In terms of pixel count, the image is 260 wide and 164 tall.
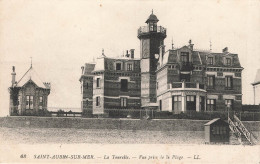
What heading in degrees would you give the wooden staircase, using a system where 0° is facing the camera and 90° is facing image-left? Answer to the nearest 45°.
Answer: approximately 315°

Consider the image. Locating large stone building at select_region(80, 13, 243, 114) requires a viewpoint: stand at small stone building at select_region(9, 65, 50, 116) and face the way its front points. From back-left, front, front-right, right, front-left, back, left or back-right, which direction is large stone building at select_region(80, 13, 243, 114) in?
left

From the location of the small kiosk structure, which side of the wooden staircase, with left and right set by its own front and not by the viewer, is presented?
right

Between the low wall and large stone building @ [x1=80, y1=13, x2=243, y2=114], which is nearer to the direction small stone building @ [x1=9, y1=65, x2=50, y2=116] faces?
the low wall

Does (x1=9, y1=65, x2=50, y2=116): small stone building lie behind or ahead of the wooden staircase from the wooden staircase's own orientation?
behind

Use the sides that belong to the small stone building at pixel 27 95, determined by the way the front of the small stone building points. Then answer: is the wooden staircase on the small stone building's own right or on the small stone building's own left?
on the small stone building's own left

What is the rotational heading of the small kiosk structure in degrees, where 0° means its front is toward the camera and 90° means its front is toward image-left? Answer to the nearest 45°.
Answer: approximately 0°

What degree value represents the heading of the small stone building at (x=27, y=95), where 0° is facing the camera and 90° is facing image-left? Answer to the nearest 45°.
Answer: approximately 0°
